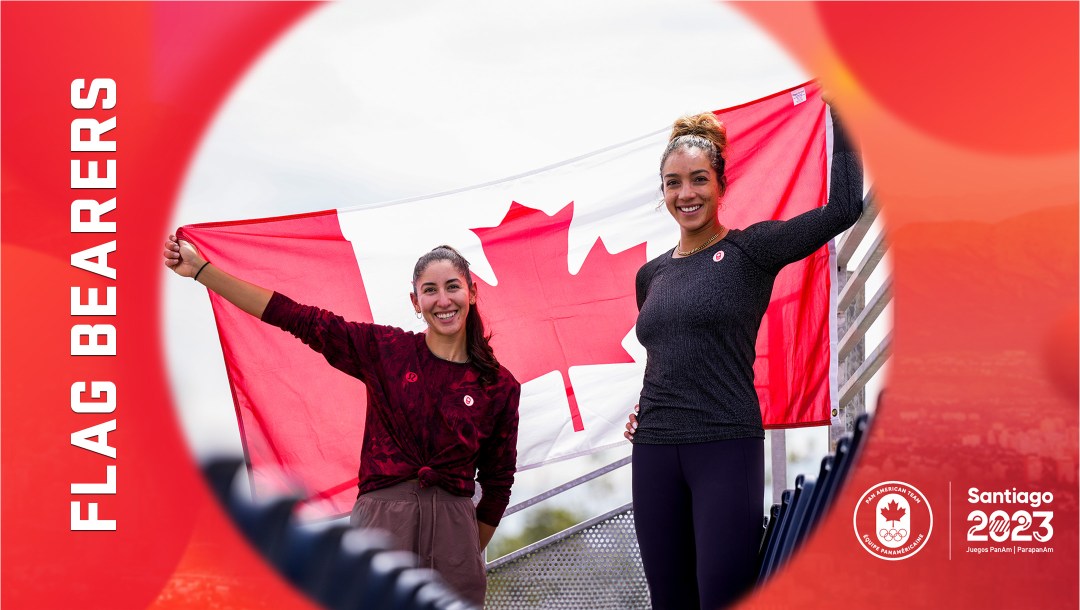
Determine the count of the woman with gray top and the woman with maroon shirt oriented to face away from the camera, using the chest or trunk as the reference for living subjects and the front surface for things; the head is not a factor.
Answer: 0

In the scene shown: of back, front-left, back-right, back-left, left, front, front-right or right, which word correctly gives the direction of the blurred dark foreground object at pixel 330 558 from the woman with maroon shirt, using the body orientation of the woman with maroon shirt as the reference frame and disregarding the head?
front

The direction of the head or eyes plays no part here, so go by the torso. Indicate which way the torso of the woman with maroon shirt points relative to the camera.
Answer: toward the camera

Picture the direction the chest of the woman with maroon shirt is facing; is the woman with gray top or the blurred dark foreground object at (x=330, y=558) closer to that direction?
the blurred dark foreground object

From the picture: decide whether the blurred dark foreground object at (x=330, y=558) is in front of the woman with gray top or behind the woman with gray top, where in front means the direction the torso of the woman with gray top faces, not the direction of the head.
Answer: in front

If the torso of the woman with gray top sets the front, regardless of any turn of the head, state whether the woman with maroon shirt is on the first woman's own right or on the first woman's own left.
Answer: on the first woman's own right

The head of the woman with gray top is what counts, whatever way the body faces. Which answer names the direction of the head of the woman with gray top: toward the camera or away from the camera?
toward the camera

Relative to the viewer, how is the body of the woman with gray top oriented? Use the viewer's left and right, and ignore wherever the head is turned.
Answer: facing the viewer and to the left of the viewer
